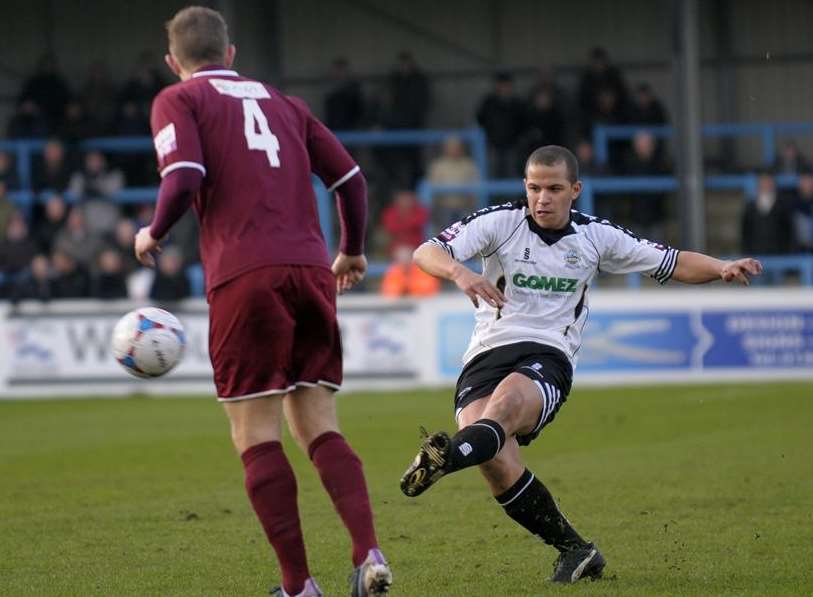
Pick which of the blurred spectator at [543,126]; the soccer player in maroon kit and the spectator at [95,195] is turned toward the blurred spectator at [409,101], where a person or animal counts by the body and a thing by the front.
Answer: the soccer player in maroon kit

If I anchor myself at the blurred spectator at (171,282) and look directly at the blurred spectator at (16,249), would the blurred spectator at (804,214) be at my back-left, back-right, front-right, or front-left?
back-right

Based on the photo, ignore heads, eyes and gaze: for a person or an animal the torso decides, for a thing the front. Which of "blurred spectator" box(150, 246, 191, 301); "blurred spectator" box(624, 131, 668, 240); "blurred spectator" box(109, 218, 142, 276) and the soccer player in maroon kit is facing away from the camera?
the soccer player in maroon kit

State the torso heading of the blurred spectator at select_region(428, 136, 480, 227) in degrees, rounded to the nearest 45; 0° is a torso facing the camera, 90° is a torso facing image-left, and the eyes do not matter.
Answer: approximately 0°

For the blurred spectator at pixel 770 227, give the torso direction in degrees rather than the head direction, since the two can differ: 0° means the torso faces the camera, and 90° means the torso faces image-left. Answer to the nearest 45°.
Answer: approximately 0°

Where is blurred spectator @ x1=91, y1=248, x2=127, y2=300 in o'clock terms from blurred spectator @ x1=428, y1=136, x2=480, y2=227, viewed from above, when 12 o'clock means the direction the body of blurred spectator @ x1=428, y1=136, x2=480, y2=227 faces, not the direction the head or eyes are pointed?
blurred spectator @ x1=91, y1=248, x2=127, y2=300 is roughly at 2 o'clock from blurred spectator @ x1=428, y1=136, x2=480, y2=227.

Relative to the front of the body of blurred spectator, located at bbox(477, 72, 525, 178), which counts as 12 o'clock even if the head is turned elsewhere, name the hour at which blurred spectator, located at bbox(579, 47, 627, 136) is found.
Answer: blurred spectator, located at bbox(579, 47, 627, 136) is roughly at 8 o'clock from blurred spectator, located at bbox(477, 72, 525, 178).

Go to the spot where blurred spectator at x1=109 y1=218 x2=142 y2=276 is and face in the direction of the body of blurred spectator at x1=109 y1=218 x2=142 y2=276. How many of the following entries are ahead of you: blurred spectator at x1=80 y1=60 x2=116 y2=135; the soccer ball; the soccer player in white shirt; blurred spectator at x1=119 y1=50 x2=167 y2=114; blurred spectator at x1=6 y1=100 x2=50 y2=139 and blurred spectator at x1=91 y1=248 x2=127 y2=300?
3

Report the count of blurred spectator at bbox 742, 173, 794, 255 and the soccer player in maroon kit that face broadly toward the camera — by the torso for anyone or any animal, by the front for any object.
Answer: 1

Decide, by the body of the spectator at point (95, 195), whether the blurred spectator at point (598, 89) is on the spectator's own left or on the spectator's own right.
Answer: on the spectator's own left

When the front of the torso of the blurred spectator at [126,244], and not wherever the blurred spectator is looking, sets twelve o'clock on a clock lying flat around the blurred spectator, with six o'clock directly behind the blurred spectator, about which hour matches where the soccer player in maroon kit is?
The soccer player in maroon kit is roughly at 12 o'clock from the blurred spectator.

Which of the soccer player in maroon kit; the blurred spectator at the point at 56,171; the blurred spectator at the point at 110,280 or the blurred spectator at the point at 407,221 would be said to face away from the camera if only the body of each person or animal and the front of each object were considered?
the soccer player in maroon kit

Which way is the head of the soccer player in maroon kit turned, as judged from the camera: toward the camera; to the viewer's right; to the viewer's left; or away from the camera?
away from the camera
